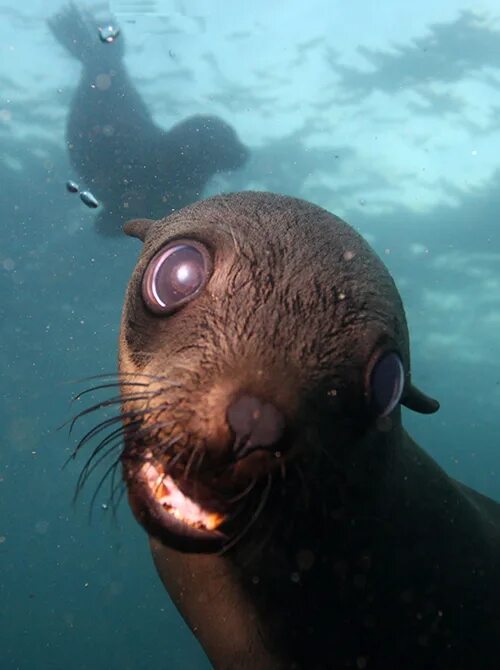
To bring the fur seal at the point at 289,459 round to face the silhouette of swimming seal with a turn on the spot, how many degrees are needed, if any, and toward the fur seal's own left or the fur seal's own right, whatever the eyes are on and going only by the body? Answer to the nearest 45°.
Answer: approximately 180°

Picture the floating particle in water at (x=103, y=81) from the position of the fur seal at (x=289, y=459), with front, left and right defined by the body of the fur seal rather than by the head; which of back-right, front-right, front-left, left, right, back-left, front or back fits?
back

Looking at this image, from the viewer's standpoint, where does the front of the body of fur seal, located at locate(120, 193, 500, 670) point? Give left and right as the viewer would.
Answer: facing the viewer

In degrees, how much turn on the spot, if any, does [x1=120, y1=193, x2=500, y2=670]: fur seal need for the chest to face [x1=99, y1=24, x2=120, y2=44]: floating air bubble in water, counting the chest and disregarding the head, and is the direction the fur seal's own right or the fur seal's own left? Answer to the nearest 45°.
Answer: approximately 180°
